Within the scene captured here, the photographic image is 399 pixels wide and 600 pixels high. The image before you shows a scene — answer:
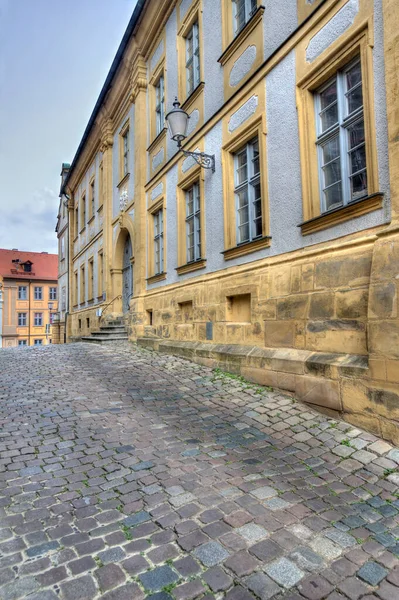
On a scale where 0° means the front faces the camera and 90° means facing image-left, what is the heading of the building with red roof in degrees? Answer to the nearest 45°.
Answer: approximately 0°

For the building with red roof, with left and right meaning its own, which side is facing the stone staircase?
front
